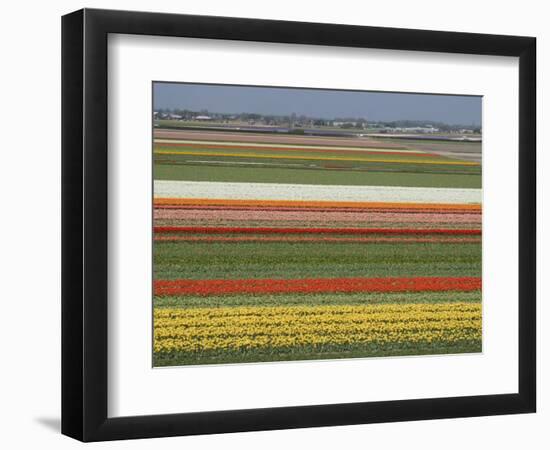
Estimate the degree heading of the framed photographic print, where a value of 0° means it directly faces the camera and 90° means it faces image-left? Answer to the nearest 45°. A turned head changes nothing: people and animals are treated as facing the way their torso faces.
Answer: approximately 315°
